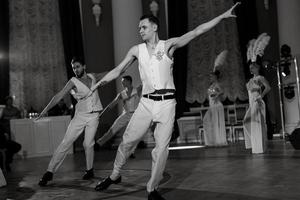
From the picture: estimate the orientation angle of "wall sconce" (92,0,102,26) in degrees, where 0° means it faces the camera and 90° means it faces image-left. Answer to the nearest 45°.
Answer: approximately 0°

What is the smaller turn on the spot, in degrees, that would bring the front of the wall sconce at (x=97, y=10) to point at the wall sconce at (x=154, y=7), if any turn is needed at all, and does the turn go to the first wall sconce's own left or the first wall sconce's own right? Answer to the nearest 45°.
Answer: approximately 90° to the first wall sconce's own left

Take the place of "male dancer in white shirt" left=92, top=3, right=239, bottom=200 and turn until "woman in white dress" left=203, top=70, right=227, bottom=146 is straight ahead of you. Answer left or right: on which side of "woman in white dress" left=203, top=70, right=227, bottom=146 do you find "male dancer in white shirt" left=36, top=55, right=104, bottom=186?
left

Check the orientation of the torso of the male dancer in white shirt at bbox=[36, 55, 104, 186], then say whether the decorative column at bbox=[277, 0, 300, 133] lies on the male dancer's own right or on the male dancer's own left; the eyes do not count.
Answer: on the male dancer's own left

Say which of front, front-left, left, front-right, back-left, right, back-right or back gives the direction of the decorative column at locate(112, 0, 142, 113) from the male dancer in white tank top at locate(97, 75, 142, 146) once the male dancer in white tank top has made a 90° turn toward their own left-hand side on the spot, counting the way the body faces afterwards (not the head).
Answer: back-left

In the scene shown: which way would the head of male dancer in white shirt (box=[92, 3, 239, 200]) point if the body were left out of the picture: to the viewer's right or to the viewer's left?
to the viewer's left

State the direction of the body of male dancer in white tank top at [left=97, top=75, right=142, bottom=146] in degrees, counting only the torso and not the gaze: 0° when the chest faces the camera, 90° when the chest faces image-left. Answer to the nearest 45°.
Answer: approximately 45°

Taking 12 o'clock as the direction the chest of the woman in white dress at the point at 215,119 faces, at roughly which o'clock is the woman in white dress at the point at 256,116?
the woman in white dress at the point at 256,116 is roughly at 10 o'clock from the woman in white dress at the point at 215,119.
